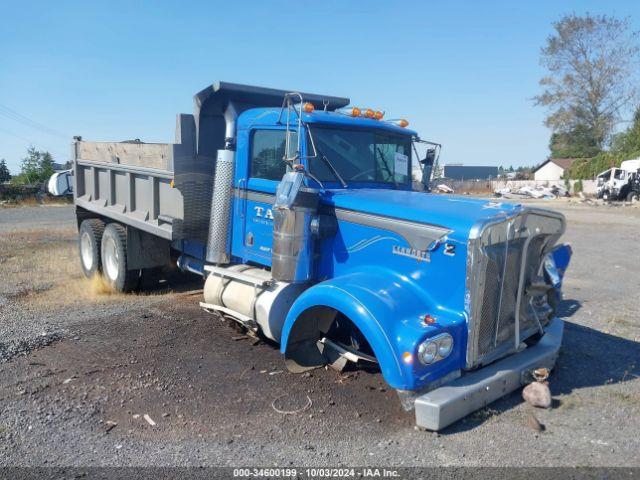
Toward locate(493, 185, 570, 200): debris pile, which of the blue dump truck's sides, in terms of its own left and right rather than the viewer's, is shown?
left

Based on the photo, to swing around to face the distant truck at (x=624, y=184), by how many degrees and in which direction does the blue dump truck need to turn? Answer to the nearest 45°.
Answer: approximately 90° to its left

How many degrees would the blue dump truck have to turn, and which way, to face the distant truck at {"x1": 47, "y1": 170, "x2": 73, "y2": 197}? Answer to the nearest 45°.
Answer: approximately 180°

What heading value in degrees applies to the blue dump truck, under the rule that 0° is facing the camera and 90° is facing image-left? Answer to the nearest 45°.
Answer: approximately 315°

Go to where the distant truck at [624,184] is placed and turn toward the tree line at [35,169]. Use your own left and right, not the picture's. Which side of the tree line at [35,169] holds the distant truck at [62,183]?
left
